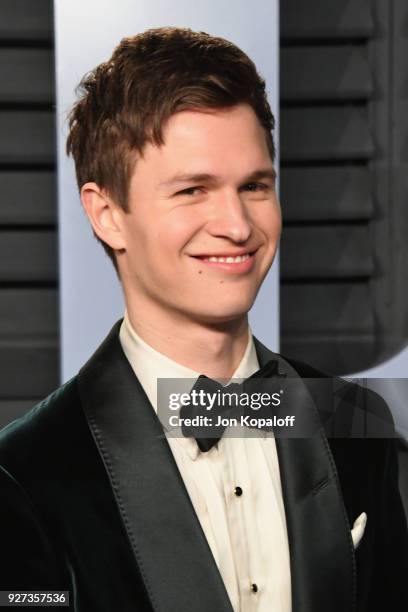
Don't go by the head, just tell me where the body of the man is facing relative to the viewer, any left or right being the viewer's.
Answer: facing the viewer and to the right of the viewer

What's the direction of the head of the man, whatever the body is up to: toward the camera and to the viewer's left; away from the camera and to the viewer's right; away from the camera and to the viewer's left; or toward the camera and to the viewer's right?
toward the camera and to the viewer's right
